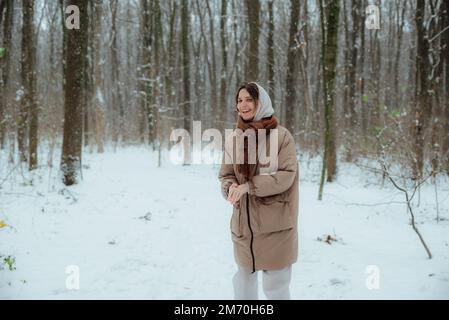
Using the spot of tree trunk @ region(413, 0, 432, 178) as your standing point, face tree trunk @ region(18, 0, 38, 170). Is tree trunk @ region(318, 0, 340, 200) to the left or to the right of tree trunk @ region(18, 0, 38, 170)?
left

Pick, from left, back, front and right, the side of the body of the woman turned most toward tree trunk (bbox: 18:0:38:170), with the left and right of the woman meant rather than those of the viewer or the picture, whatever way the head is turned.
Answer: right

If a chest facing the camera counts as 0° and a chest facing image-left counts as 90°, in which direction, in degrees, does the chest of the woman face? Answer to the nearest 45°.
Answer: approximately 45°

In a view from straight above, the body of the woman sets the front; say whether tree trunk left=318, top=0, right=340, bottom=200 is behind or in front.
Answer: behind

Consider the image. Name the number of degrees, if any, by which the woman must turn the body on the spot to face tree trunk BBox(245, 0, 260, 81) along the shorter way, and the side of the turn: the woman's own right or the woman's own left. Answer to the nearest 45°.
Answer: approximately 135° to the woman's own right

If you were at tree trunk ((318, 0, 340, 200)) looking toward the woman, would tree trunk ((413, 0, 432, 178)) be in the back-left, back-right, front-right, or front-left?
back-left

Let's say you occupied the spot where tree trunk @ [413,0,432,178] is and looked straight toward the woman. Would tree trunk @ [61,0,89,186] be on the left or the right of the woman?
right
